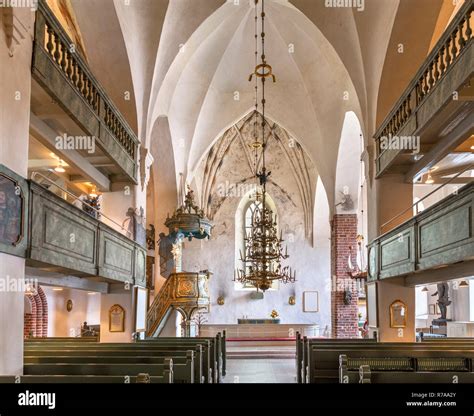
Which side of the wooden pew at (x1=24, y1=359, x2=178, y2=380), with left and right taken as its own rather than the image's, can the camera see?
back

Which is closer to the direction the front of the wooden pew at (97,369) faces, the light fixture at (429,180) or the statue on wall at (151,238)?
the statue on wall

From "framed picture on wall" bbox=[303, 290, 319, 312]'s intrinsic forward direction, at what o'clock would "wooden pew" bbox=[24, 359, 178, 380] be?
The wooden pew is roughly at 12 o'clock from the framed picture on wall.

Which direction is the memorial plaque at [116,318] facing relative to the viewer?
toward the camera

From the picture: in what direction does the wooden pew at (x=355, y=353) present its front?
away from the camera

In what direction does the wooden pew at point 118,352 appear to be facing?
away from the camera

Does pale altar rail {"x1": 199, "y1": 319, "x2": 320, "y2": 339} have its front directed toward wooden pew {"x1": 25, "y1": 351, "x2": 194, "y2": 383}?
yes

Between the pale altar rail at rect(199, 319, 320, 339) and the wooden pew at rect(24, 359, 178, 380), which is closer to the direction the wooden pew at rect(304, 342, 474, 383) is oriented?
the pale altar rail

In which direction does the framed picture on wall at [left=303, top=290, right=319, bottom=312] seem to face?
toward the camera

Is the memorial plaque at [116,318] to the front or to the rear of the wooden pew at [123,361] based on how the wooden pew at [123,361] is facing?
to the front

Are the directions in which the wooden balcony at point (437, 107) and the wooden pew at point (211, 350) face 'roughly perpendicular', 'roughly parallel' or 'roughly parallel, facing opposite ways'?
roughly perpendicular

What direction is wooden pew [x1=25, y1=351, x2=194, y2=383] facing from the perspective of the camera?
away from the camera
